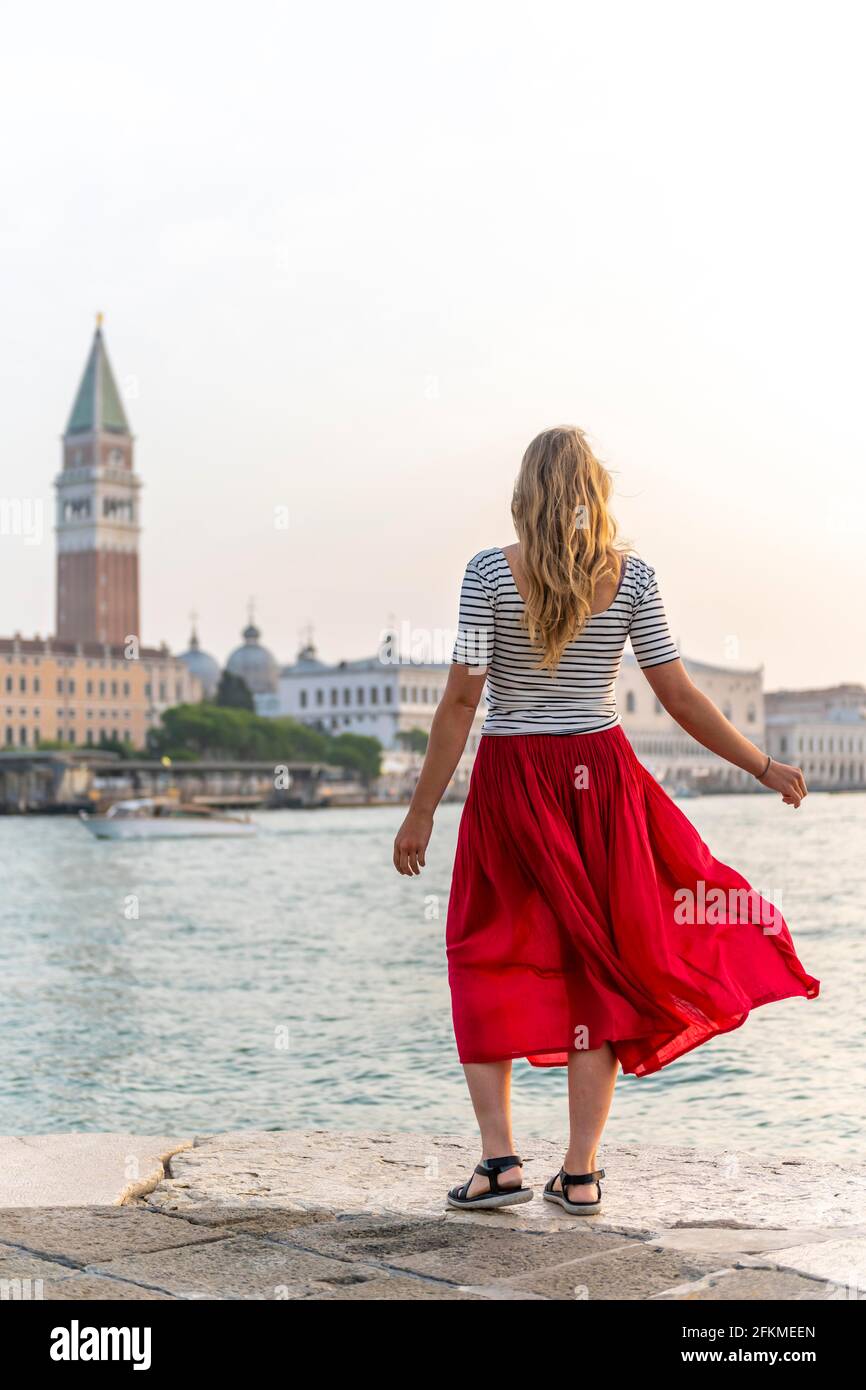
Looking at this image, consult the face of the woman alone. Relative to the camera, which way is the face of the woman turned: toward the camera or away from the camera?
away from the camera

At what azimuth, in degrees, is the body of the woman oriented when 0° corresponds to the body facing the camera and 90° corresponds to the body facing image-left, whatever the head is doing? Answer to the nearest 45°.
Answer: approximately 180°
